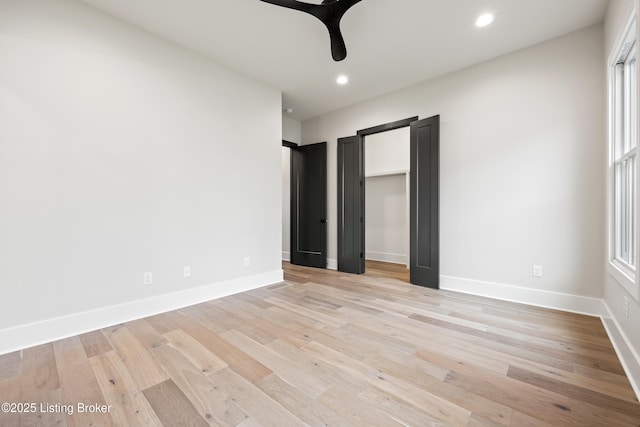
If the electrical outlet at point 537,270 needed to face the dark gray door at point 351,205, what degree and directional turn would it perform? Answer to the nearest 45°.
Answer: approximately 90° to its right

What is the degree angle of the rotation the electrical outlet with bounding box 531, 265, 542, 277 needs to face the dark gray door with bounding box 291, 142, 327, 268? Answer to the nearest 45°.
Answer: approximately 90° to its right

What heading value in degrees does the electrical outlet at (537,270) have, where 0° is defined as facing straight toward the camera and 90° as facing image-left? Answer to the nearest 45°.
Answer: approximately 0°
